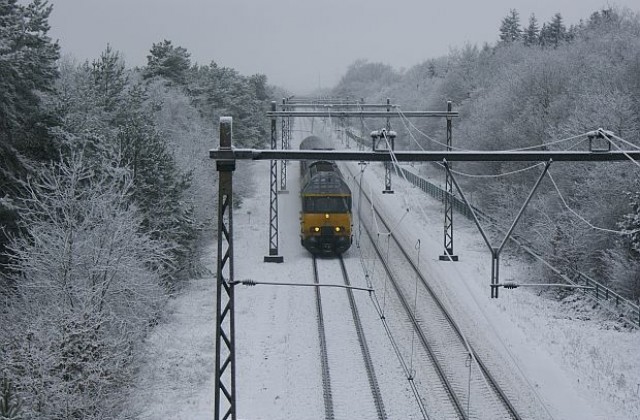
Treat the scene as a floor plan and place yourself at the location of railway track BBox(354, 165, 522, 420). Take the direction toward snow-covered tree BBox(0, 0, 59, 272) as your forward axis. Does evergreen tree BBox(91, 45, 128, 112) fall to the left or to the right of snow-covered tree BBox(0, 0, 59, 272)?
right

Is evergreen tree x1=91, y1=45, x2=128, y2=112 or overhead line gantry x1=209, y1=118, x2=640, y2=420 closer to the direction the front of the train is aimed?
the overhead line gantry

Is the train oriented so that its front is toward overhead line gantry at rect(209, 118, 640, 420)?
yes

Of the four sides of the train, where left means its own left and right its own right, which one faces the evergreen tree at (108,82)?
right

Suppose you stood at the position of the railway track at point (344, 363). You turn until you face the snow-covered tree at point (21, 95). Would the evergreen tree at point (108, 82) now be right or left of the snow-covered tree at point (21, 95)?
right

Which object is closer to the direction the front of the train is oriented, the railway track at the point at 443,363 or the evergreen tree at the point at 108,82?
the railway track

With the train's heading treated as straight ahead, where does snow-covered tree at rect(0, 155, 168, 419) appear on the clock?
The snow-covered tree is roughly at 1 o'clock from the train.

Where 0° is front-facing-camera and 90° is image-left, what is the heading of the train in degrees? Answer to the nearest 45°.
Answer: approximately 0°
